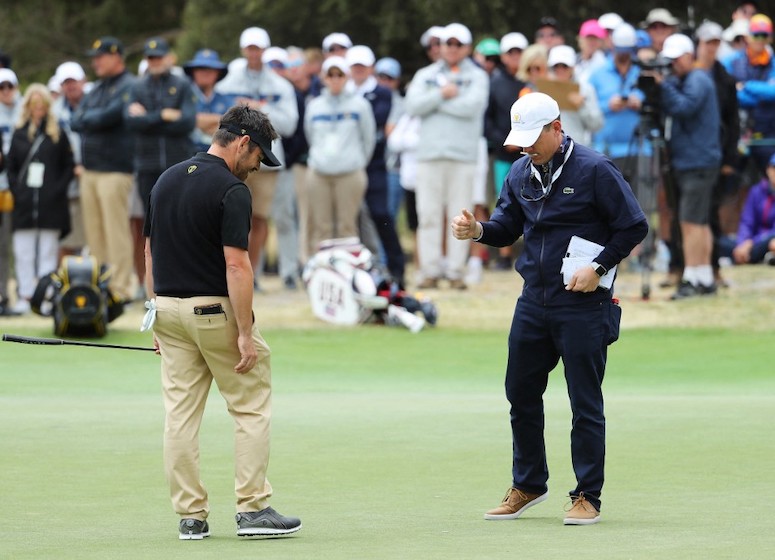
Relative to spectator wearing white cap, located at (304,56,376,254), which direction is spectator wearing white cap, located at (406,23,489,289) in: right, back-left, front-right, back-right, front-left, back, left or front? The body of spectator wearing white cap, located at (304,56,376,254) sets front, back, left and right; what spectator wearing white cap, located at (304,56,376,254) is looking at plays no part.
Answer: left

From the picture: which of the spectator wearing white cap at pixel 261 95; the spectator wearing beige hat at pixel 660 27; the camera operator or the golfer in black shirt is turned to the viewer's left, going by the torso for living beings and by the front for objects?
the camera operator

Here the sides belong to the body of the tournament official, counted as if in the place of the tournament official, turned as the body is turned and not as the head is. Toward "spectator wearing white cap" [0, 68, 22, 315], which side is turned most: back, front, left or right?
right

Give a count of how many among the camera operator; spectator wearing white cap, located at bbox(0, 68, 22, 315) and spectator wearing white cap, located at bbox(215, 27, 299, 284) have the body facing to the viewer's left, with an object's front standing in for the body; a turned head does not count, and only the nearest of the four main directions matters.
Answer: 1

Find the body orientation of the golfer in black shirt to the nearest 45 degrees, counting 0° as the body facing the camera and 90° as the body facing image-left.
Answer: approximately 225°

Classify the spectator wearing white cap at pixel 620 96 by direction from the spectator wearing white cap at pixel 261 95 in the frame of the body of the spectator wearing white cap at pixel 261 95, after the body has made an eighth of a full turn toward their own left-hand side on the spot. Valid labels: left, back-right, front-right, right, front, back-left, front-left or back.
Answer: front-left

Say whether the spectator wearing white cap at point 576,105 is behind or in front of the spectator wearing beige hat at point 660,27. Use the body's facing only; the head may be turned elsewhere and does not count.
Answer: in front

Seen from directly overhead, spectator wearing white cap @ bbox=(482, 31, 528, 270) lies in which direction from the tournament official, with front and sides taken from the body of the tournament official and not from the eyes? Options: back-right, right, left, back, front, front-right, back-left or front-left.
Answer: back-right

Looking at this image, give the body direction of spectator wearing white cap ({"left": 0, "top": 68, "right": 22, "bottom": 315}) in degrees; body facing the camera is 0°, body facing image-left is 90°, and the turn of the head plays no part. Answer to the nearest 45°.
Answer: approximately 0°

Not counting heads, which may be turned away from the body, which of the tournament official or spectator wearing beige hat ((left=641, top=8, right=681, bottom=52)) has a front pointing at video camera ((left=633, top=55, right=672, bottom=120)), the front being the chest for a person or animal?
the spectator wearing beige hat
